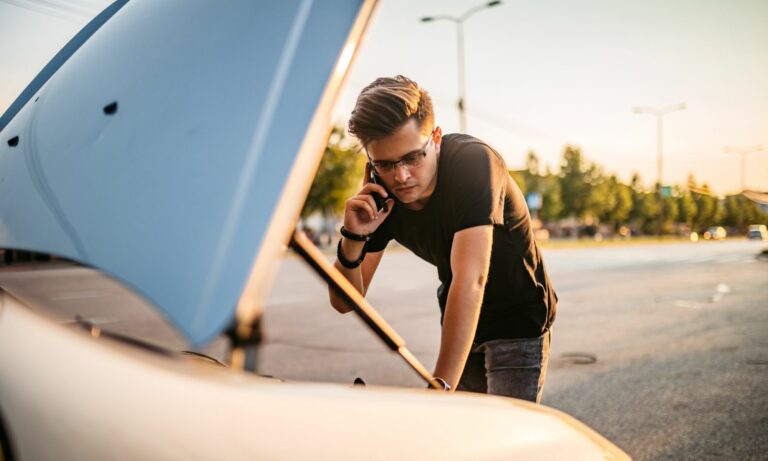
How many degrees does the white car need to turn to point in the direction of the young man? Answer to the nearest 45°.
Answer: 0° — it already faces them

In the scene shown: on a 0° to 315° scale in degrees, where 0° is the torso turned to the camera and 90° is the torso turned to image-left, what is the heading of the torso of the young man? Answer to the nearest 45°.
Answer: approximately 45°

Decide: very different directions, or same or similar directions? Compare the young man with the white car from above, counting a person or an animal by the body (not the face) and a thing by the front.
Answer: very different directions

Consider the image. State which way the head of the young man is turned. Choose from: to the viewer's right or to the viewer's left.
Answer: to the viewer's left

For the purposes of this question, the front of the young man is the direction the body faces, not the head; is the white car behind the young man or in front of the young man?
in front

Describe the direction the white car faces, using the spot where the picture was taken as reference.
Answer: facing away from the viewer and to the right of the viewer
